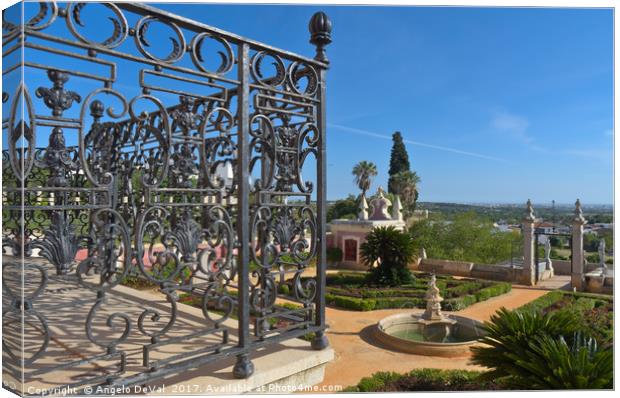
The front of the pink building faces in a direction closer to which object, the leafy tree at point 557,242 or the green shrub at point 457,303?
the green shrub

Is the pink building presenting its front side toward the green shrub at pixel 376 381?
yes

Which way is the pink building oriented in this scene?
toward the camera

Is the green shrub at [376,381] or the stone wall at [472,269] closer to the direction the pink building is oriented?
the green shrub

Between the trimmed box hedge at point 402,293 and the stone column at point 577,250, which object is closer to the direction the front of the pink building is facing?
the trimmed box hedge

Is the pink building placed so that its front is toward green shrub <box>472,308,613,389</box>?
yes

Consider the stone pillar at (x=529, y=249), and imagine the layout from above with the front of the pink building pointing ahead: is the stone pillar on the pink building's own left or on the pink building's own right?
on the pink building's own left

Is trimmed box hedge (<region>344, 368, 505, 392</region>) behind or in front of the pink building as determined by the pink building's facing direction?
in front

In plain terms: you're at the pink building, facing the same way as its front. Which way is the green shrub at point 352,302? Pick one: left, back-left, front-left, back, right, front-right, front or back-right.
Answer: front

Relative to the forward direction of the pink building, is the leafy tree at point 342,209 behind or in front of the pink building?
behind

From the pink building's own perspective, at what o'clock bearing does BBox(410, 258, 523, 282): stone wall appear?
The stone wall is roughly at 10 o'clock from the pink building.

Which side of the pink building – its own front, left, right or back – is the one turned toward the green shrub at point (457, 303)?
front

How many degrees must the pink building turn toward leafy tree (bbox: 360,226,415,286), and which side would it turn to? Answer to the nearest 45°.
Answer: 0° — it already faces it

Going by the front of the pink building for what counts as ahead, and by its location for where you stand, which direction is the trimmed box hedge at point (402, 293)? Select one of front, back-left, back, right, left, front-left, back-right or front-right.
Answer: front

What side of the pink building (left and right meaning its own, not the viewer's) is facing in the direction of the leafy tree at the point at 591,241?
left

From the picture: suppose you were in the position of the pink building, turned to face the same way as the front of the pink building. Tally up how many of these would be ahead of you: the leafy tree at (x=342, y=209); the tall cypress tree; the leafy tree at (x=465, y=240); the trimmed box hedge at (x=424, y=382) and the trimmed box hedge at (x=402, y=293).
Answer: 2

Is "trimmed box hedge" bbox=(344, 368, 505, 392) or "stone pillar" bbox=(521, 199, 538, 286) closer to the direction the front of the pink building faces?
the trimmed box hedge
